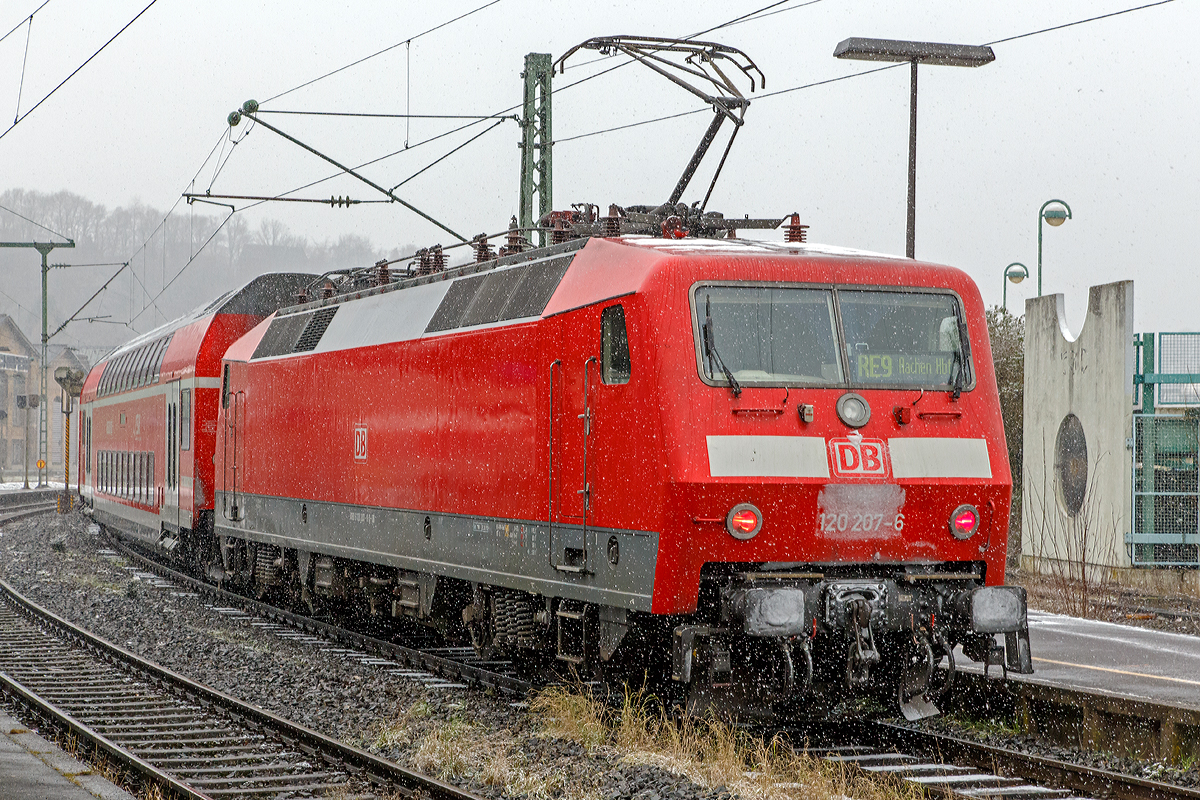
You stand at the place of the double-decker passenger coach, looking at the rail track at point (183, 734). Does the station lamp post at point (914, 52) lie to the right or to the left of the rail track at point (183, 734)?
left

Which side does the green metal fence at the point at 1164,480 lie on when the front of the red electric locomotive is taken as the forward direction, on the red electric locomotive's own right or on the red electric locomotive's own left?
on the red electric locomotive's own left

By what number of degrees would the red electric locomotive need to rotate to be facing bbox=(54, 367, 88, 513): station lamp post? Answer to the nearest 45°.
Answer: approximately 180°

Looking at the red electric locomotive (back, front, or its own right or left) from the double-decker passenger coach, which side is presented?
back

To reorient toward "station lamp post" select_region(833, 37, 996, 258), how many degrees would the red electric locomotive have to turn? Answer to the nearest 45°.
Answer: approximately 135° to its left

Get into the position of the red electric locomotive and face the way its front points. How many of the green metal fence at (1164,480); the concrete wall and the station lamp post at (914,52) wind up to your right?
0

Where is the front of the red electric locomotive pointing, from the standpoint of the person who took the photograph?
facing the viewer and to the right of the viewer
